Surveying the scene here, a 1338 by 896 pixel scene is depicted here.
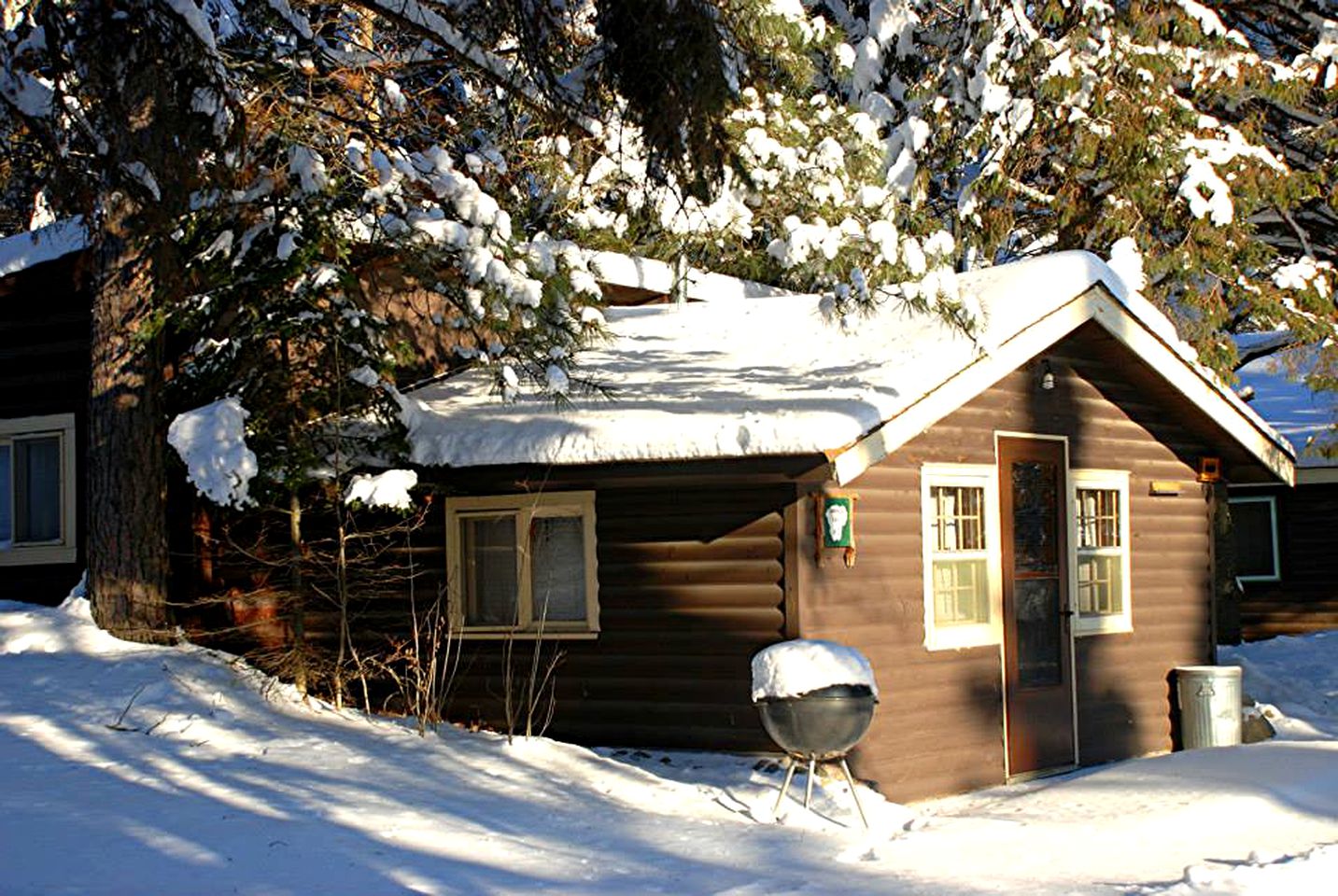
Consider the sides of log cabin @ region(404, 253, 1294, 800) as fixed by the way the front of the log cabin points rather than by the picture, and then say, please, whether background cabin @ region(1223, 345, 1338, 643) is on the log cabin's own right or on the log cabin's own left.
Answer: on the log cabin's own left

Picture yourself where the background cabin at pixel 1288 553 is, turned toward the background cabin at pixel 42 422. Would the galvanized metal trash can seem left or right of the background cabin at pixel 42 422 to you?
left

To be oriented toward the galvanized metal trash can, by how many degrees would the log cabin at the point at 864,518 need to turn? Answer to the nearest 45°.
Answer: approximately 90° to its left

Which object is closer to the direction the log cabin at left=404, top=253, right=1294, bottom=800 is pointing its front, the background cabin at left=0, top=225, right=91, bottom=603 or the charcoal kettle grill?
the charcoal kettle grill

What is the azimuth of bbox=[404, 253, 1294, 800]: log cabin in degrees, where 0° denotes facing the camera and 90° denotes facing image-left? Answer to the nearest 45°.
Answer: approximately 315°

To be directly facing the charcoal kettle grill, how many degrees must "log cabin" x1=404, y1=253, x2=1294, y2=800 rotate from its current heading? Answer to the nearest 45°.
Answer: approximately 45° to its right

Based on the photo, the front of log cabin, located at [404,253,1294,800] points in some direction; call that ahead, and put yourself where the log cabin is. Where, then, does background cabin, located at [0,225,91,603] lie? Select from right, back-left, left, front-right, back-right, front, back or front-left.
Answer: back-right

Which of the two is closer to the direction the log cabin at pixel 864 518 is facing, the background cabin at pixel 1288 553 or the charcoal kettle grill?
the charcoal kettle grill
